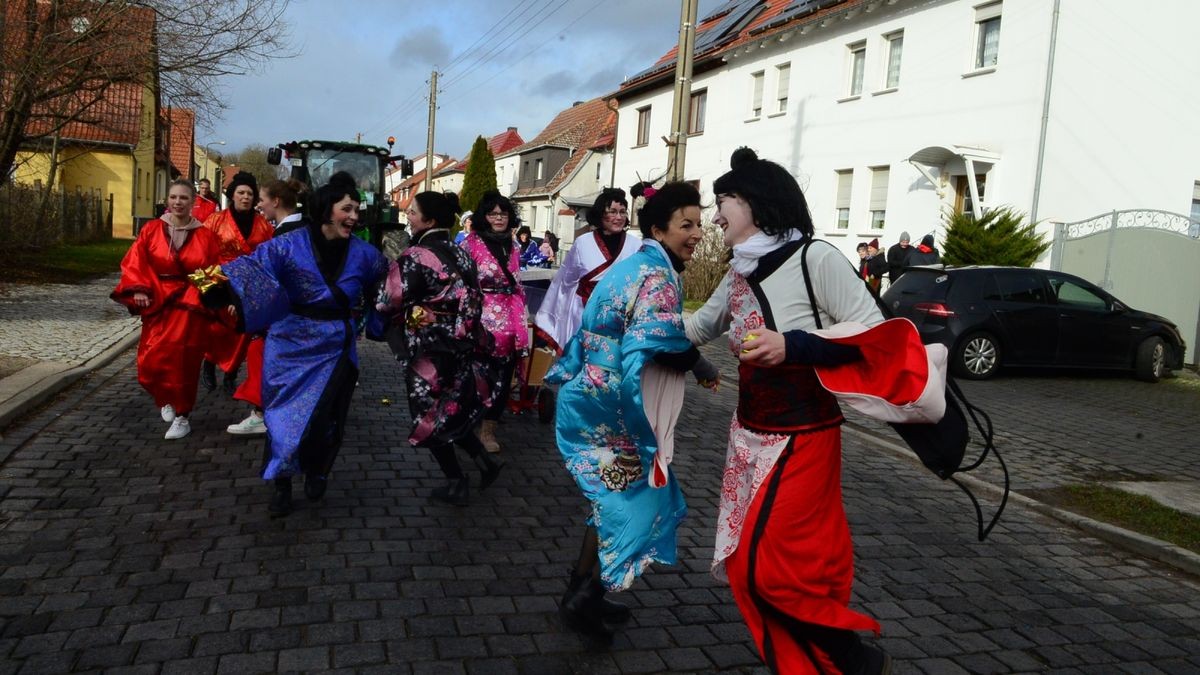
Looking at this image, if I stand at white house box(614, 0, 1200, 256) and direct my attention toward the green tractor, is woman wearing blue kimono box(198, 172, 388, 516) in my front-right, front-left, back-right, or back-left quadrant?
front-left

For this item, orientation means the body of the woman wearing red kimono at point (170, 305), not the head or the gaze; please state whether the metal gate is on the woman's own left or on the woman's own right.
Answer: on the woman's own left

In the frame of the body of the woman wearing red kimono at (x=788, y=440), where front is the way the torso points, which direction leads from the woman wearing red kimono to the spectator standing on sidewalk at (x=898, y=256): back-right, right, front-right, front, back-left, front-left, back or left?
back-right

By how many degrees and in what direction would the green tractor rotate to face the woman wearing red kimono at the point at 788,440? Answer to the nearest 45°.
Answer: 0° — it already faces them

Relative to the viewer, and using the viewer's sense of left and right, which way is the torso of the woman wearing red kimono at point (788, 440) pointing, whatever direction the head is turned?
facing the viewer and to the left of the viewer

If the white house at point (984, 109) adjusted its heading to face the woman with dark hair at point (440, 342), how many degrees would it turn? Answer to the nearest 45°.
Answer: approximately 45° to its left

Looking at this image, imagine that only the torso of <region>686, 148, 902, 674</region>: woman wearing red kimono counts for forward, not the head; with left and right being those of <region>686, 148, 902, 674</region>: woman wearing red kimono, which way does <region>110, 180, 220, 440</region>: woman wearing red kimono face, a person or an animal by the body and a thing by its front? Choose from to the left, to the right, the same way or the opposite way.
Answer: to the left

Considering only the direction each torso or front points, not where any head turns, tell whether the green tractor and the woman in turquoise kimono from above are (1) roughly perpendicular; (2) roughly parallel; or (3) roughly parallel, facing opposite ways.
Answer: roughly perpendicular

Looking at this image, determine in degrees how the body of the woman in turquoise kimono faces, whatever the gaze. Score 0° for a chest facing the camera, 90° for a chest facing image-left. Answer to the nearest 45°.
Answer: approximately 270°

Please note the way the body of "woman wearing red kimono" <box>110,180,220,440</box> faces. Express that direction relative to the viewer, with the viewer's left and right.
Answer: facing the viewer

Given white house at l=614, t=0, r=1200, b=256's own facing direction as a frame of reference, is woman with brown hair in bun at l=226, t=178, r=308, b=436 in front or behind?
in front

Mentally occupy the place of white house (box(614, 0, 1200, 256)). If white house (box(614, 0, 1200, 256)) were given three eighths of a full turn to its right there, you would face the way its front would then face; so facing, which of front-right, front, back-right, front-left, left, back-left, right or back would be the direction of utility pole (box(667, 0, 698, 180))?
back-left

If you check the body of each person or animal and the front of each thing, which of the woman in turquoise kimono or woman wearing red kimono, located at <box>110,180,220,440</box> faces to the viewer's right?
the woman in turquoise kimono

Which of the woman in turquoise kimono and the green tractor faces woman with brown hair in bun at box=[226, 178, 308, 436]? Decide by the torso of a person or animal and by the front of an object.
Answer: the green tractor

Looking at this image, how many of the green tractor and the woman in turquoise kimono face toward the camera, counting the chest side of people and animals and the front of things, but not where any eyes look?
1

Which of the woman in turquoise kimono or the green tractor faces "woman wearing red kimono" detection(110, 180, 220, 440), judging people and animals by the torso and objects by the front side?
the green tractor

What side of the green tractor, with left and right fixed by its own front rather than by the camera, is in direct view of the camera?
front

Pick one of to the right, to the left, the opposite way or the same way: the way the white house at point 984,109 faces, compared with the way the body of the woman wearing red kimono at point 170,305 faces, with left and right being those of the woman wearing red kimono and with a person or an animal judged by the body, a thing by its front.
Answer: to the right

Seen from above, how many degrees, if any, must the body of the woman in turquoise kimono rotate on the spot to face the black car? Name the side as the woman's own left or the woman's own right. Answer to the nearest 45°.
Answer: approximately 45° to the woman's own left

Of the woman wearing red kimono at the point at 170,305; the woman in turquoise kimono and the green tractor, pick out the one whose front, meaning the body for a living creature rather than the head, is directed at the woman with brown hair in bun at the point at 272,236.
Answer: the green tractor
